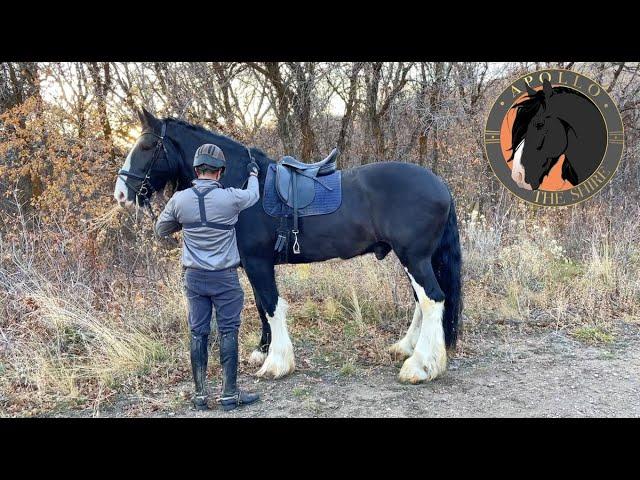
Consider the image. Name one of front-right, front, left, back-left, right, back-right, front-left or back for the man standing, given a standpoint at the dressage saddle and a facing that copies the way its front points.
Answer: front-left

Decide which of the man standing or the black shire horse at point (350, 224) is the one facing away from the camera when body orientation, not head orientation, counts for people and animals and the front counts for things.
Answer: the man standing

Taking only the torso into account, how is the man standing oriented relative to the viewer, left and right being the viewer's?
facing away from the viewer

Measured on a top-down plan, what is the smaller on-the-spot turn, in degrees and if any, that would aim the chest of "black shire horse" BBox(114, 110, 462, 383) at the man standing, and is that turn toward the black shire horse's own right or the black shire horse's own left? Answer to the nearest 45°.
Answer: approximately 45° to the black shire horse's own left

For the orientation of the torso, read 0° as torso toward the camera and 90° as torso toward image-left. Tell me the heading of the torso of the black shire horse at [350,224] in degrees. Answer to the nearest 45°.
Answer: approximately 90°

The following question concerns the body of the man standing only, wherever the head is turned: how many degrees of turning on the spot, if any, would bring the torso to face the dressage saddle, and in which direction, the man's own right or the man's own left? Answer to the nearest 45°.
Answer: approximately 45° to the man's own right

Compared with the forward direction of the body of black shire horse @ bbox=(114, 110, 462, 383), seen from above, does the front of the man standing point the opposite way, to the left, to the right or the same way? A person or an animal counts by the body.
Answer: to the right

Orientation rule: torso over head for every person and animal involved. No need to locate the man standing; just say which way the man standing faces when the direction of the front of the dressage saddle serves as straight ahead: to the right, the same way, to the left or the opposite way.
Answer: to the right

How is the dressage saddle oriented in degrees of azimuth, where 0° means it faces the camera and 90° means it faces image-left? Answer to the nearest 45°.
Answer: approximately 90°

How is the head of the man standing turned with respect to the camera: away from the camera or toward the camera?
away from the camera

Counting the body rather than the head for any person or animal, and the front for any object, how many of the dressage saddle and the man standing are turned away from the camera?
1
